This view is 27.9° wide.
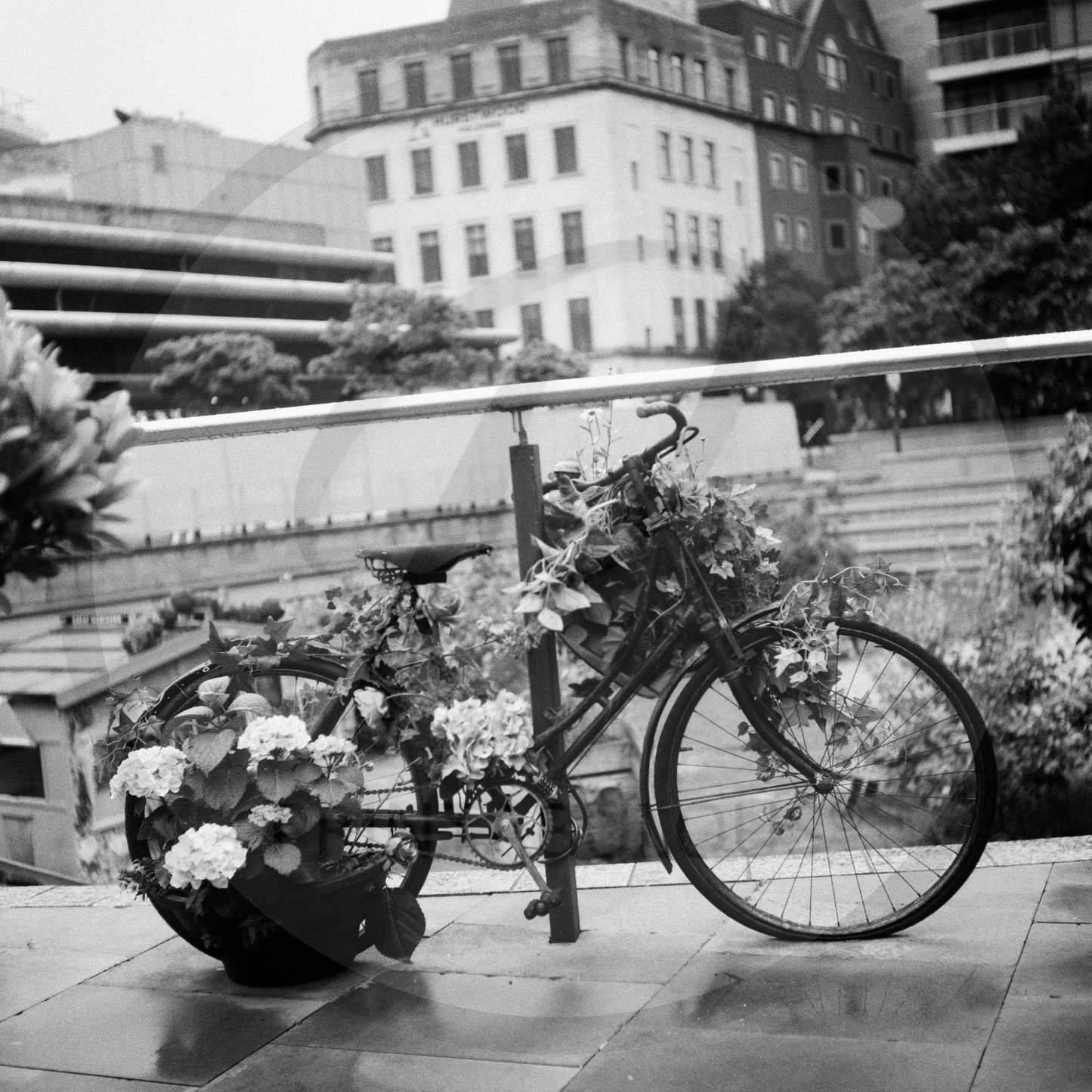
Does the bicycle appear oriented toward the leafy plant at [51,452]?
no

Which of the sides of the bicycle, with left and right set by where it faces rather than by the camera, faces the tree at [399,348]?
left

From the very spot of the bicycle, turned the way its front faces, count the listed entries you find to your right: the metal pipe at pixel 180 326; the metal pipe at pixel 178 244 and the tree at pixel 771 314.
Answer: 0

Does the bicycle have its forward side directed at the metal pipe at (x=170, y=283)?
no

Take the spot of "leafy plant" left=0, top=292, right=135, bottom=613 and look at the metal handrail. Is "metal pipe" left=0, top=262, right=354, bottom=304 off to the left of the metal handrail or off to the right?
left

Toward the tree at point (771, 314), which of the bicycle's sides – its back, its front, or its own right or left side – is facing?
left

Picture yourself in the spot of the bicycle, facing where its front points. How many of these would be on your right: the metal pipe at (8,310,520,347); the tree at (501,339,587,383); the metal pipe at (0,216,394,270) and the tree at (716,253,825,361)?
0

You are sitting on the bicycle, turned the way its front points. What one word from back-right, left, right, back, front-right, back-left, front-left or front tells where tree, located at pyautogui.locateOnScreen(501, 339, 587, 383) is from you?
left

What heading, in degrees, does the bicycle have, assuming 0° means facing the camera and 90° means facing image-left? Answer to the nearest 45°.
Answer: approximately 270°
